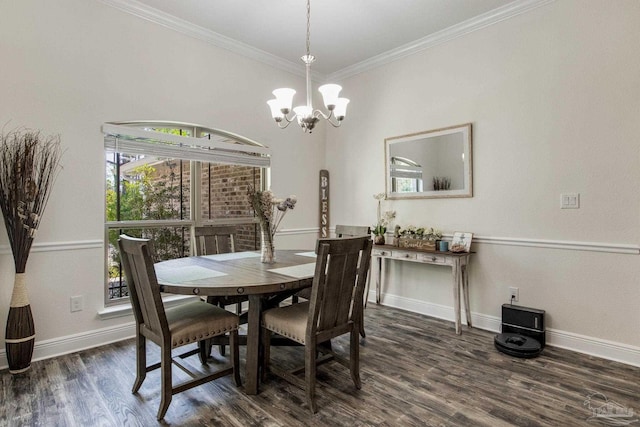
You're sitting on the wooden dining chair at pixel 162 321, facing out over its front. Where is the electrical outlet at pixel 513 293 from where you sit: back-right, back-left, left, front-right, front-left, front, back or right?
front-right

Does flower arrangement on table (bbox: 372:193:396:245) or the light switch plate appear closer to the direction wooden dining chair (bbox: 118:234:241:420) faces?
the flower arrangement on table

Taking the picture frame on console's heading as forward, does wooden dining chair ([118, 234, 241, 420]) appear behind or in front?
in front

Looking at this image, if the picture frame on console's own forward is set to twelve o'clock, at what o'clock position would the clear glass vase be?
The clear glass vase is roughly at 12 o'clock from the picture frame on console.

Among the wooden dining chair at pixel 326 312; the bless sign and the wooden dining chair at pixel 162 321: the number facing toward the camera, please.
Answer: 1

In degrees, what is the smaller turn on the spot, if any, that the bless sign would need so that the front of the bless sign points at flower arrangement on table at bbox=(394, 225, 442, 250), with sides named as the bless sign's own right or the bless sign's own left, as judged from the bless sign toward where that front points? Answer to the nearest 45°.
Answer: approximately 45° to the bless sign's own left

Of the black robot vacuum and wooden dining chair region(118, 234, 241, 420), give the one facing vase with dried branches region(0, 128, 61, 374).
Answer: the black robot vacuum

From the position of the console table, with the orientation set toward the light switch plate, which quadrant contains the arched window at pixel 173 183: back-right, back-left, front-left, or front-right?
back-right

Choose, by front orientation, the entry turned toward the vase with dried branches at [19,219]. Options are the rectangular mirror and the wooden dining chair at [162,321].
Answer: the rectangular mirror

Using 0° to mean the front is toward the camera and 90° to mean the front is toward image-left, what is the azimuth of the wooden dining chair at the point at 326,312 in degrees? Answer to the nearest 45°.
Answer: approximately 135°

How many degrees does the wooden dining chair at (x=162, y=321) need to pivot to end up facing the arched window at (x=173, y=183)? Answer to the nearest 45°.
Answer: approximately 45° to its left
